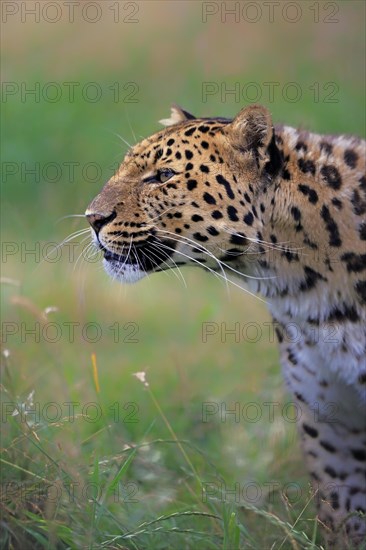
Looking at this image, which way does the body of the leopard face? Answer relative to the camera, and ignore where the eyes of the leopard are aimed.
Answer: to the viewer's left
